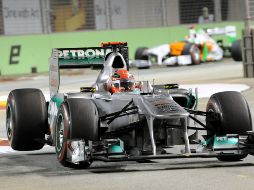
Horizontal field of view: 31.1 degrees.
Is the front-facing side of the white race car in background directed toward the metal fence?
no

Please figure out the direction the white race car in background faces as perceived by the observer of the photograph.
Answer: facing the viewer and to the left of the viewer

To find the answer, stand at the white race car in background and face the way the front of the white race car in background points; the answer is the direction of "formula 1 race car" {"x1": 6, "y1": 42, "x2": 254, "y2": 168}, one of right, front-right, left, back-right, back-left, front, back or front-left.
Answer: front-left
